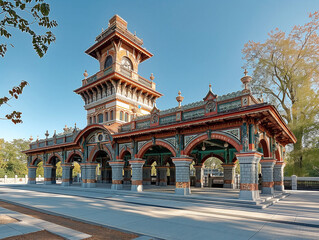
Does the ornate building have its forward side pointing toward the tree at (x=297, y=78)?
no
